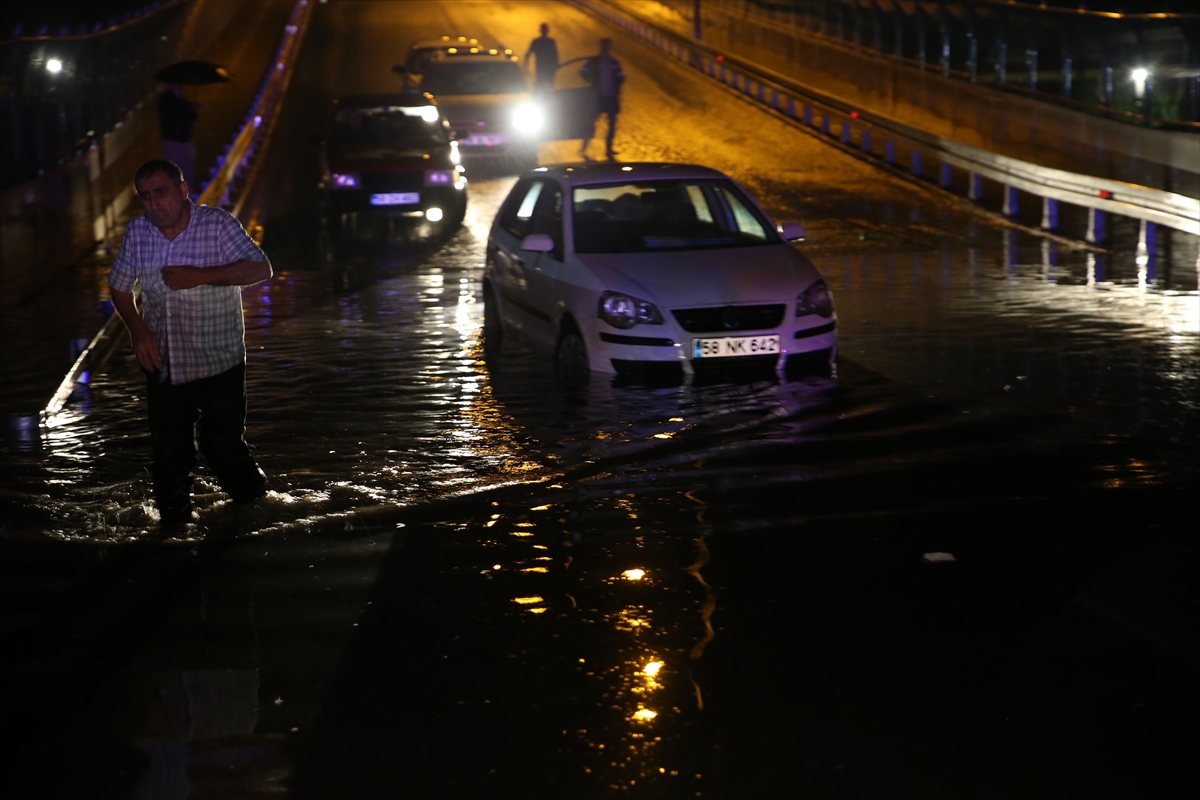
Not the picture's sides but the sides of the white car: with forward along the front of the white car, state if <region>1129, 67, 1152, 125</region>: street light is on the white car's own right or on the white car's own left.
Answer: on the white car's own left

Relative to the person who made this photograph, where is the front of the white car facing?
facing the viewer and to the right of the viewer

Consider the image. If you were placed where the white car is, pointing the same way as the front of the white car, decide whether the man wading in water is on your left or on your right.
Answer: on your right

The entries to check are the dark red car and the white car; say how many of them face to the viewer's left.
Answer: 0

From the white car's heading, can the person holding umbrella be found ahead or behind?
behind
